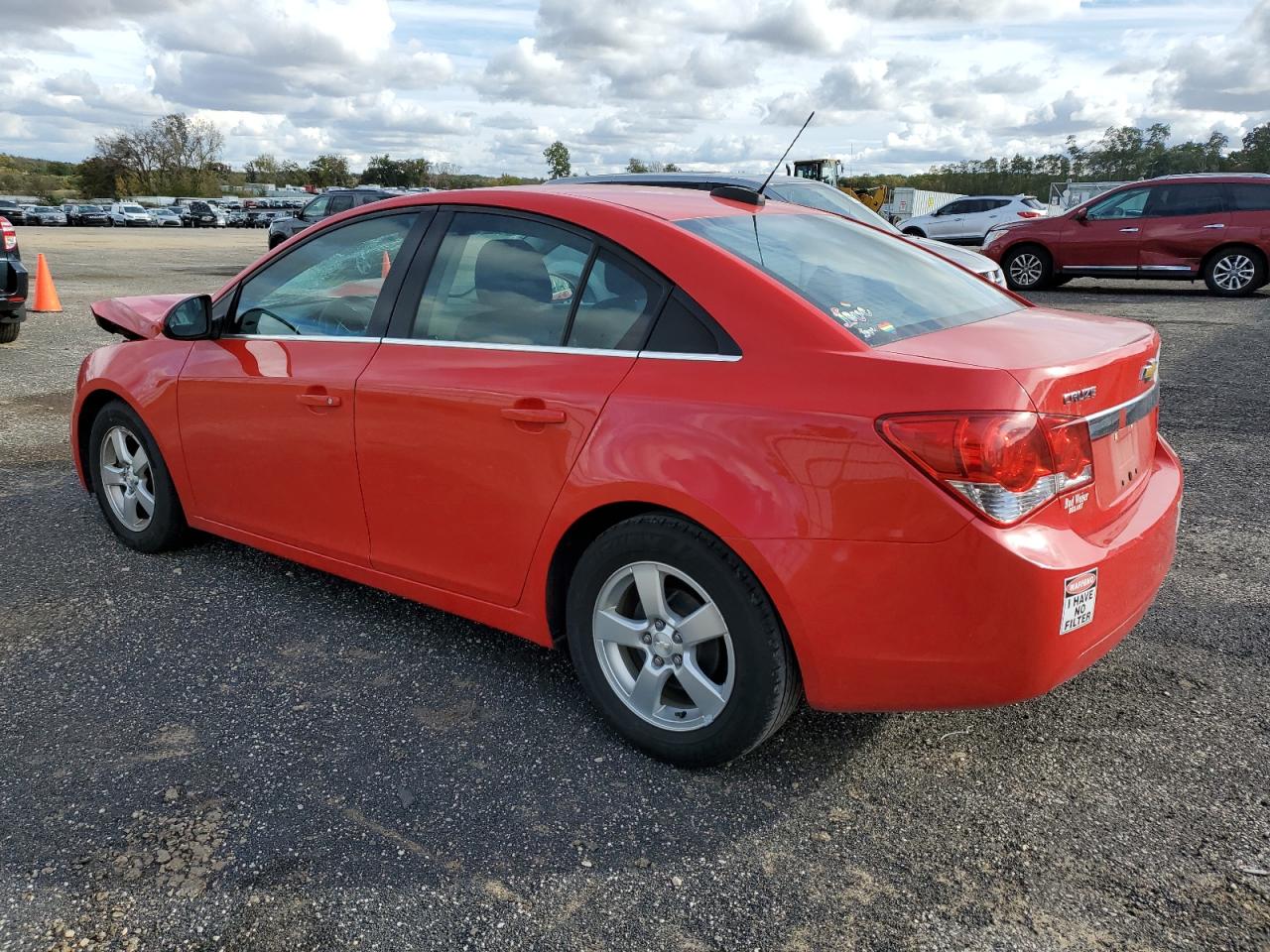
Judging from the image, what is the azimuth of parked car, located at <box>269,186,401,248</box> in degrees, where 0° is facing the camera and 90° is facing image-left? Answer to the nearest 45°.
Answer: approximately 90°

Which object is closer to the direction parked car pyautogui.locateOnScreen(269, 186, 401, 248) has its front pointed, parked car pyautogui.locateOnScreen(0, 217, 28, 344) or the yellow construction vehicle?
the parked car

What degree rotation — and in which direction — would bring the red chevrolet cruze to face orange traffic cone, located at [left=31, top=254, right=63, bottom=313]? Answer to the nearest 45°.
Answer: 0° — it already faces it

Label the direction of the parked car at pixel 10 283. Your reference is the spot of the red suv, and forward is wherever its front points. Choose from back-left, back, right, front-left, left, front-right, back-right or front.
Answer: front-left

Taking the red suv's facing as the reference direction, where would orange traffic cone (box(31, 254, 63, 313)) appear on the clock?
The orange traffic cone is roughly at 11 o'clock from the red suv.

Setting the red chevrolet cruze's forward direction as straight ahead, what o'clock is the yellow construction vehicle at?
The yellow construction vehicle is roughly at 2 o'clock from the red chevrolet cruze.

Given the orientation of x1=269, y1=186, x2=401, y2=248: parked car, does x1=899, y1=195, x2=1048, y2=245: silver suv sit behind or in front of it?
behind

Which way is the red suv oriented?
to the viewer's left

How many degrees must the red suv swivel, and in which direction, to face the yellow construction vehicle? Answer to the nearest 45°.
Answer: approximately 45° to its right

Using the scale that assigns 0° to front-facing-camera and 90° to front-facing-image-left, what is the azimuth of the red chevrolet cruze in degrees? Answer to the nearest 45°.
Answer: approximately 135°

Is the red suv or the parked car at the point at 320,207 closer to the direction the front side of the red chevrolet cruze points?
the parked car

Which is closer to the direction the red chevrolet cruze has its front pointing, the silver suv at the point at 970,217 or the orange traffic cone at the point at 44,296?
the orange traffic cone

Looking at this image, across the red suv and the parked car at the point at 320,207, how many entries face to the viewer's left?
2

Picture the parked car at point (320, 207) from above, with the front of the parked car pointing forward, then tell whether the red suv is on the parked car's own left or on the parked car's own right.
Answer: on the parked car's own left
